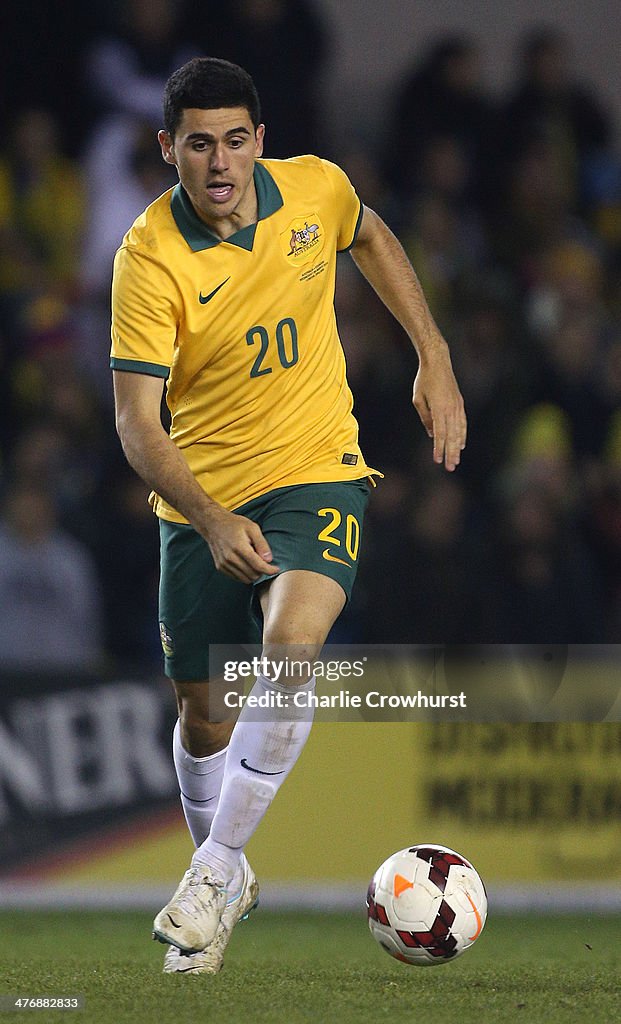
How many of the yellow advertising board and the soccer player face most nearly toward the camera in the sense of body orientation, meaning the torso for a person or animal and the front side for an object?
2

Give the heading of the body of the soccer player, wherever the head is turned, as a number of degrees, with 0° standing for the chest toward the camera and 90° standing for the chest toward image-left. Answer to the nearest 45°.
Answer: approximately 0°

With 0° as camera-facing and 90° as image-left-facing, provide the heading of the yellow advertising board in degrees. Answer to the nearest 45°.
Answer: approximately 0°
